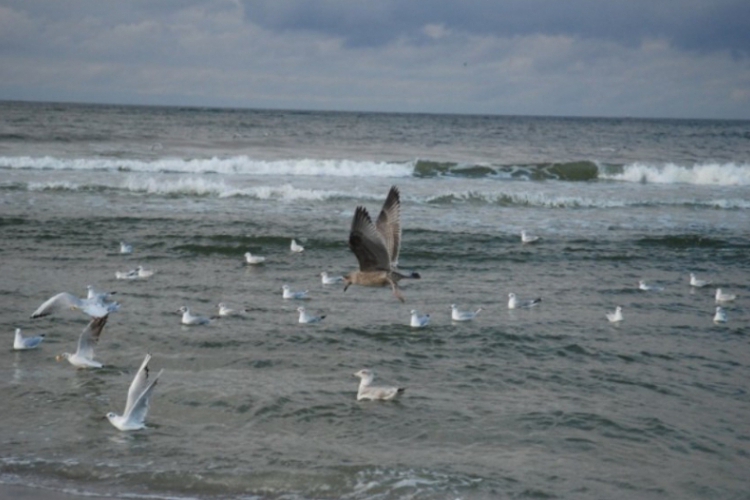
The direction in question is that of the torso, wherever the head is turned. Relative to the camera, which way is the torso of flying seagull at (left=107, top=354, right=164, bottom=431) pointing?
to the viewer's left

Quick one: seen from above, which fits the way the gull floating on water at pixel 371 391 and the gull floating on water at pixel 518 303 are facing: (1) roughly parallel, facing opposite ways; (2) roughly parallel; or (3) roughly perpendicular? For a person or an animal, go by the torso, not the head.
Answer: roughly parallel

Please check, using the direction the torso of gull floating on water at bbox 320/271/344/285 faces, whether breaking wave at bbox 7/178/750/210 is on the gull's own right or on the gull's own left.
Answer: on the gull's own right

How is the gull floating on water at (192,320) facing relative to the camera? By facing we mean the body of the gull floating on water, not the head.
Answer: to the viewer's left

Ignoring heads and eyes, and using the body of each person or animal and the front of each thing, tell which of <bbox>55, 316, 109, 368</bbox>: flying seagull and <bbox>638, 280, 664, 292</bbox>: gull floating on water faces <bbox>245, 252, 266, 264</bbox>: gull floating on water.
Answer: <bbox>638, 280, 664, 292</bbox>: gull floating on water

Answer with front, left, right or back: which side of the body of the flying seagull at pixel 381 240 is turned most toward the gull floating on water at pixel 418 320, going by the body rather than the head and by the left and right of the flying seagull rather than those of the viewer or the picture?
right

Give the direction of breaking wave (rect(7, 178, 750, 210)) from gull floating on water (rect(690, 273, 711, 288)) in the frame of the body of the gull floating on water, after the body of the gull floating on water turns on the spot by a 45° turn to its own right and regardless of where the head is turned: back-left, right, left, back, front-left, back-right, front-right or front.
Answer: front

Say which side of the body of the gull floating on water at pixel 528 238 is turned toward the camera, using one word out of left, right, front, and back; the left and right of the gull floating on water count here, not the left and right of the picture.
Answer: left

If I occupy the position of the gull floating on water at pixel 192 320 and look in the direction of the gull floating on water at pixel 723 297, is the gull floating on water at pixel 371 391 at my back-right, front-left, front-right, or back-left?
front-right

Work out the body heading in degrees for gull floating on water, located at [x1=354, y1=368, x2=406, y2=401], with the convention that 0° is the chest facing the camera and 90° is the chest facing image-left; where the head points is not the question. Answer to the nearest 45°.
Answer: approximately 90°

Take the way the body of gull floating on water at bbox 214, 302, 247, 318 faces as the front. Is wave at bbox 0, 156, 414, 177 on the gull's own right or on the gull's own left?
on the gull's own right

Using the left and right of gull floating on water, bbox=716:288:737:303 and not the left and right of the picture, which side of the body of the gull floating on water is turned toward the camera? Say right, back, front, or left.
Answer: left

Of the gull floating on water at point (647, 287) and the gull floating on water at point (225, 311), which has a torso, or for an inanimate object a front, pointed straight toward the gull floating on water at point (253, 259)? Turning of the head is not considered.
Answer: the gull floating on water at point (647, 287)

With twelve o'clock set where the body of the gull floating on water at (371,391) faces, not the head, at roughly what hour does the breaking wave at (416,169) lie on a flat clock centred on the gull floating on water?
The breaking wave is roughly at 3 o'clock from the gull floating on water.

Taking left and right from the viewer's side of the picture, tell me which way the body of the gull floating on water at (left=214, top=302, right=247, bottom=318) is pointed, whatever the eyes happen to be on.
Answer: facing to the left of the viewer

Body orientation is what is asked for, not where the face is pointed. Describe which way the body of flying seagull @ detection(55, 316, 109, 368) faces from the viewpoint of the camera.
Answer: to the viewer's left
